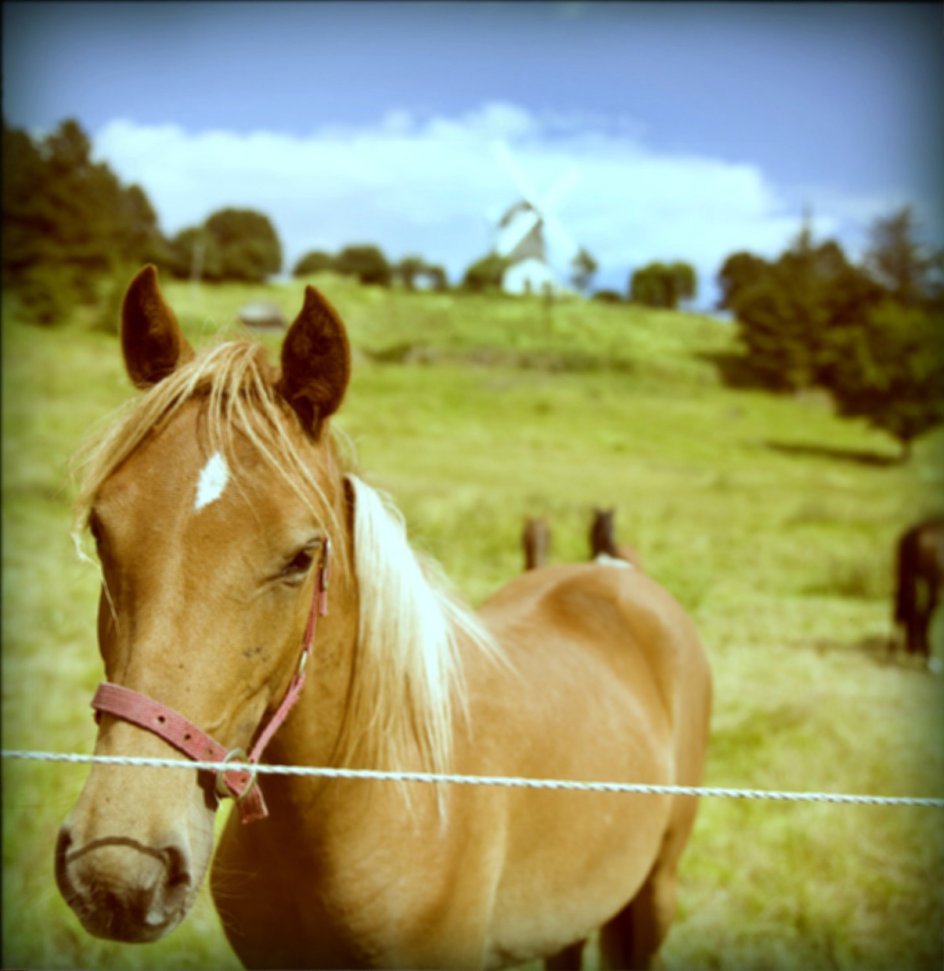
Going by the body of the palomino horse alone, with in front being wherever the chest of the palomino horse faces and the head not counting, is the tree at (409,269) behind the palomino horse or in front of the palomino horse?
behind

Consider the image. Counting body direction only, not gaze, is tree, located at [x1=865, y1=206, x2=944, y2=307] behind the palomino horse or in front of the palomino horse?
behind

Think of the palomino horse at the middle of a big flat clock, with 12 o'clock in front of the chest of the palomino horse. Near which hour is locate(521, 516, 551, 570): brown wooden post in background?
The brown wooden post in background is roughly at 5 o'clock from the palomino horse.

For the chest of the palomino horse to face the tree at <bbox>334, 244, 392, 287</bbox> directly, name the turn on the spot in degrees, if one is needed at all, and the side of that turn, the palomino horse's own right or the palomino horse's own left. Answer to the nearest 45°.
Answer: approximately 135° to the palomino horse's own right

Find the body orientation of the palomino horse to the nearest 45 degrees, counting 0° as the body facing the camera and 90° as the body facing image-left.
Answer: approximately 45°
